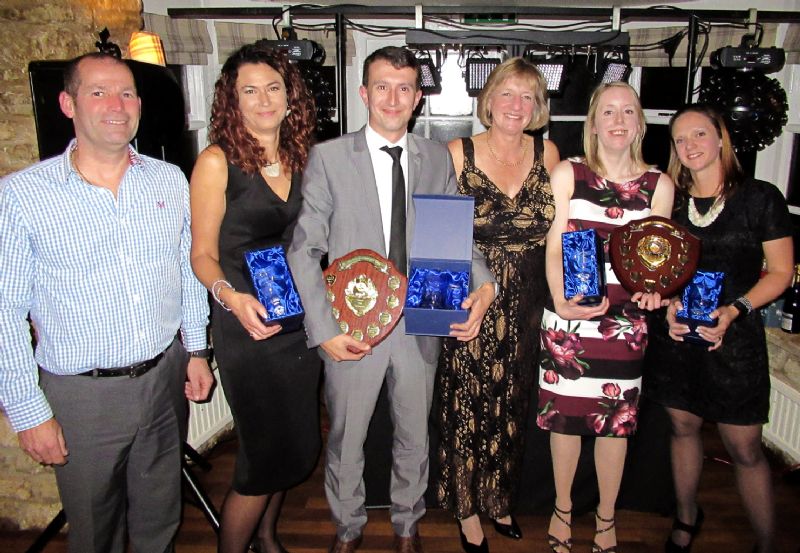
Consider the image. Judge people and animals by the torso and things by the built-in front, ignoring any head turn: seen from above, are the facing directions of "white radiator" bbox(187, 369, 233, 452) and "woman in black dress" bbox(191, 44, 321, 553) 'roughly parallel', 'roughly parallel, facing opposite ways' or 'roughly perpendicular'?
roughly parallel

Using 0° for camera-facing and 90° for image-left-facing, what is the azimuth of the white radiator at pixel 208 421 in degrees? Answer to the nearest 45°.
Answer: approximately 315°

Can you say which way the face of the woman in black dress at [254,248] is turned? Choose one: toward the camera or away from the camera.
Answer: toward the camera

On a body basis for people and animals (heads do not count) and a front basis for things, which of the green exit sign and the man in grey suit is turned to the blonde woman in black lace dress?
the green exit sign

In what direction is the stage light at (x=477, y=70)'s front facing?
toward the camera

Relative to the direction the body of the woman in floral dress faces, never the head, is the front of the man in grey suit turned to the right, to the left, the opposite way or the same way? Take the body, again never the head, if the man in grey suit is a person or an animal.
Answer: the same way

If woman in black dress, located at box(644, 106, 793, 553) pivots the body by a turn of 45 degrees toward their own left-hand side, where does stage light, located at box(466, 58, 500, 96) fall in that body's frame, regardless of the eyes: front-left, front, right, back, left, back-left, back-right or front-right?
back-right

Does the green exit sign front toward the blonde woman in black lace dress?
yes

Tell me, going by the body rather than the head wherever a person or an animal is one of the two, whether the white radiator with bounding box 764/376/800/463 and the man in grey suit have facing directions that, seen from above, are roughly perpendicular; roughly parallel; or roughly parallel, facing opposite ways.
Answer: roughly perpendicular

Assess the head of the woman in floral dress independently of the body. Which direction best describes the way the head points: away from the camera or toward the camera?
toward the camera

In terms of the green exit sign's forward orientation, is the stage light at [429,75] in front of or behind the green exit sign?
in front

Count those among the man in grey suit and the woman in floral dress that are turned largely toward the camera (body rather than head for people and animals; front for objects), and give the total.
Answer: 2

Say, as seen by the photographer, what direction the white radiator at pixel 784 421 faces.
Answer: facing the viewer and to the left of the viewer

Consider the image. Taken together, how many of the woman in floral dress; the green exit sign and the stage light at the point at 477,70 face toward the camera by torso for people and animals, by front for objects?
3

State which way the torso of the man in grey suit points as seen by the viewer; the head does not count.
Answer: toward the camera

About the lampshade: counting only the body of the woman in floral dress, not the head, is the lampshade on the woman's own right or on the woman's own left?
on the woman's own right

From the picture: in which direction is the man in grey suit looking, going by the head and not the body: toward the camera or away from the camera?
toward the camera

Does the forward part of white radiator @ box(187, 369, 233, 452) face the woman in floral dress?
yes

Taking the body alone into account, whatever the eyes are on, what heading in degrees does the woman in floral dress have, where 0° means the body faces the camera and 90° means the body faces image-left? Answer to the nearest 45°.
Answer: approximately 0°
